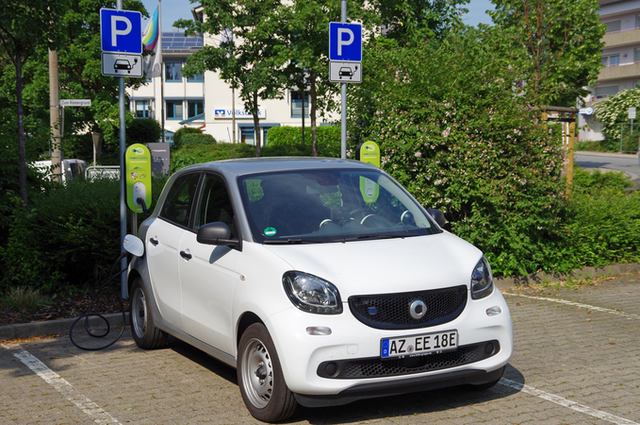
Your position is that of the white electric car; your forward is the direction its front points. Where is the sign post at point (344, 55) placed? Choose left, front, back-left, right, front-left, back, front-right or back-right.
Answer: back-left

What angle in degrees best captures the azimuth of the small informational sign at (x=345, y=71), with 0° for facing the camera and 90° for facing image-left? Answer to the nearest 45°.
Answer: approximately 0°

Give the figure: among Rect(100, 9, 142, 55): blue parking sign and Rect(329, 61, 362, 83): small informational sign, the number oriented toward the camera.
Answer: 2

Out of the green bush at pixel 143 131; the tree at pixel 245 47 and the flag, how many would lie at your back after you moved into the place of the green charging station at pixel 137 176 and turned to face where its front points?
3

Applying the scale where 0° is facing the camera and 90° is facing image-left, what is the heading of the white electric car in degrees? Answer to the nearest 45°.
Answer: approximately 315°
